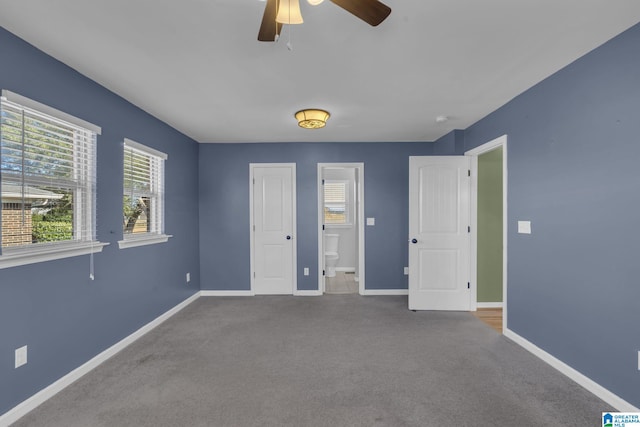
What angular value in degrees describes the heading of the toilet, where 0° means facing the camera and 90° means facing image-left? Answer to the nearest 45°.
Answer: approximately 0°

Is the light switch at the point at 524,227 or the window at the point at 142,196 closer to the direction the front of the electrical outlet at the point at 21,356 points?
the light switch

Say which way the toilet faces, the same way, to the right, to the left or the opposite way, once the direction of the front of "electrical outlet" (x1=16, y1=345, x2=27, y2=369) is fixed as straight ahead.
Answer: to the right

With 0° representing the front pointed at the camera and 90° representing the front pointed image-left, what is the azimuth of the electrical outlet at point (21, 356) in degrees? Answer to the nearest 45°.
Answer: approximately 315°

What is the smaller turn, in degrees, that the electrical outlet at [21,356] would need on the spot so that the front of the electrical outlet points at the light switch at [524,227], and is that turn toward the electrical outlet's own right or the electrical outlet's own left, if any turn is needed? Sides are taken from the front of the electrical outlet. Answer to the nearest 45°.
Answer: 0° — it already faces it

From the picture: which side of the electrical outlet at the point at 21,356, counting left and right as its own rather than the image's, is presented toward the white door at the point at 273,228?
left
